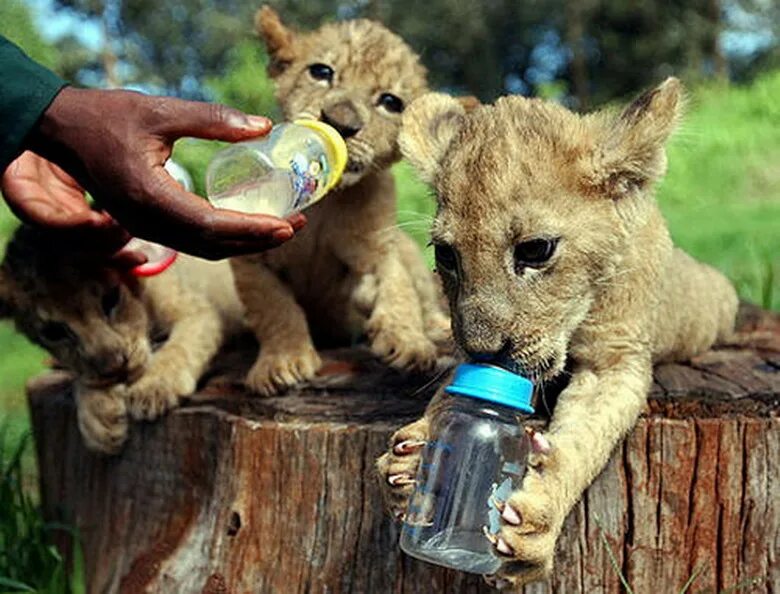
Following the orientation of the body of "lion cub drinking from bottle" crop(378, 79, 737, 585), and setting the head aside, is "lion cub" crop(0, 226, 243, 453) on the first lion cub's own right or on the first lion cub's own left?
on the first lion cub's own right

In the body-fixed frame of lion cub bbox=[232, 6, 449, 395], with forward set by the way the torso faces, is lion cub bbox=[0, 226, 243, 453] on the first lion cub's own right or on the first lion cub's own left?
on the first lion cub's own right

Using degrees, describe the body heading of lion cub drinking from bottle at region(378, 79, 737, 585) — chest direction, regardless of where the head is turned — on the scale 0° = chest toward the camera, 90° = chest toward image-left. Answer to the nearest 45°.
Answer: approximately 45°

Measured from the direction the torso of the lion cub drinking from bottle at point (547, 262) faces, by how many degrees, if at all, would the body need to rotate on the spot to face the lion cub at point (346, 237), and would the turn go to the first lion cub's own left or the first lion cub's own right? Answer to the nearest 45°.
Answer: approximately 90° to the first lion cub's own right

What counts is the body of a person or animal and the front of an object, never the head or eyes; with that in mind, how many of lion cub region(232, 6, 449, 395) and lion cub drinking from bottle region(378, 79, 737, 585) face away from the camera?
0

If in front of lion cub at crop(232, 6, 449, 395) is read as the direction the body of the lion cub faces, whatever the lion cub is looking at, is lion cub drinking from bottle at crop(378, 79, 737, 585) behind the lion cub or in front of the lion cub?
in front

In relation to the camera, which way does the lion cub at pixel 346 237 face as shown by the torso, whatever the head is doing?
toward the camera

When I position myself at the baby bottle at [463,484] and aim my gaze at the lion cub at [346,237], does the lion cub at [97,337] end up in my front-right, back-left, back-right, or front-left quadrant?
front-left
